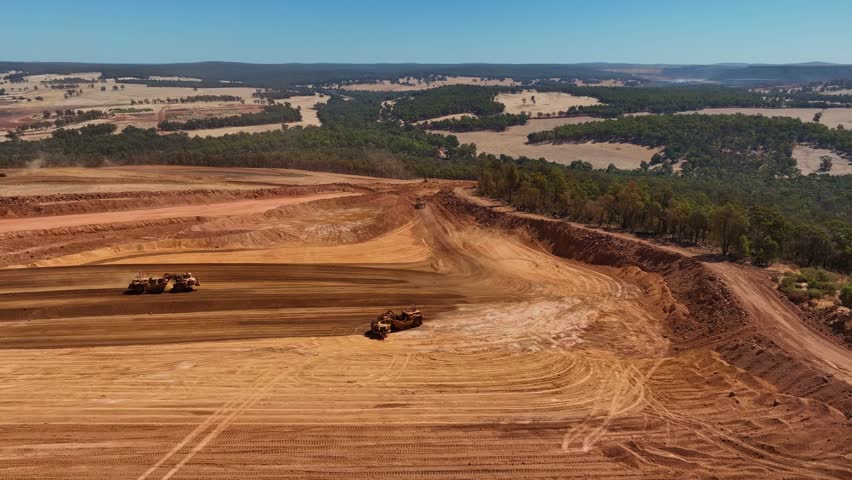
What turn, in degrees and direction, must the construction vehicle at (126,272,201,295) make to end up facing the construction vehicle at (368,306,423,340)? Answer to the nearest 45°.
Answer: approximately 45° to its right

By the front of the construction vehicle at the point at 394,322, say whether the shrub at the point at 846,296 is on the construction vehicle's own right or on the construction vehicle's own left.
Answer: on the construction vehicle's own left

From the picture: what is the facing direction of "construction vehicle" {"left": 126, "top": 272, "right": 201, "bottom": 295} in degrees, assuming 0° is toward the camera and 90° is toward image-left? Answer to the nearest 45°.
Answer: approximately 270°

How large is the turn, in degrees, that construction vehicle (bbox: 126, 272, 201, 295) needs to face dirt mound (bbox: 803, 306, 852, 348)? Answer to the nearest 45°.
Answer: approximately 45° to its right
